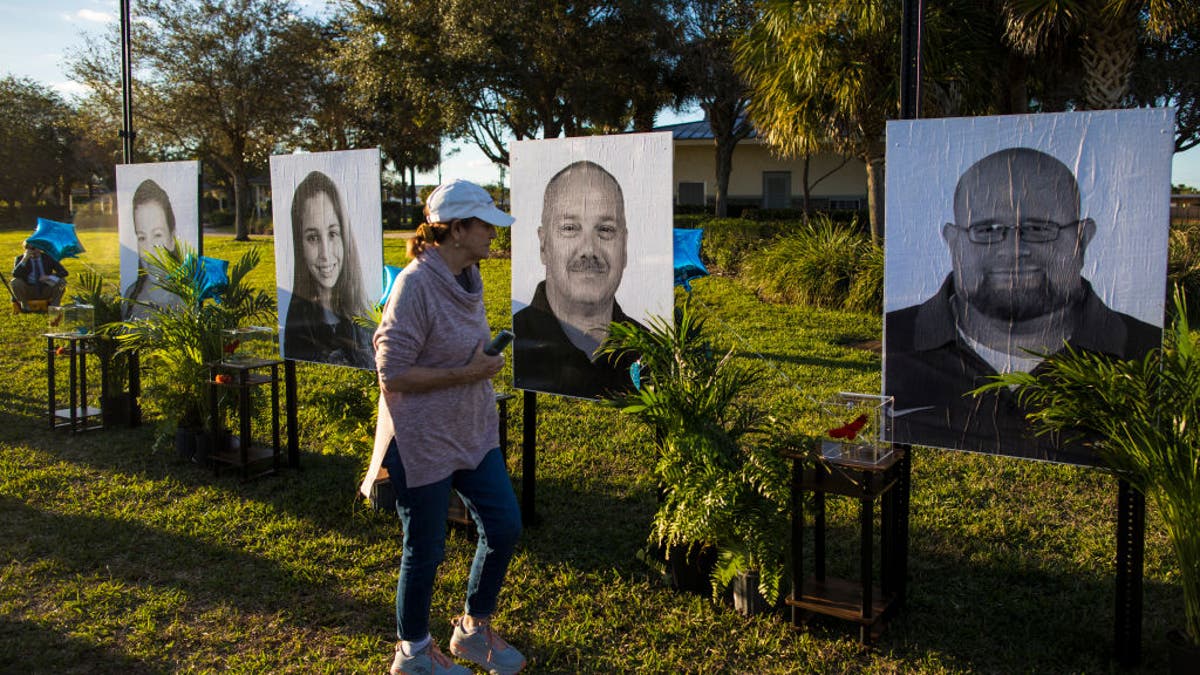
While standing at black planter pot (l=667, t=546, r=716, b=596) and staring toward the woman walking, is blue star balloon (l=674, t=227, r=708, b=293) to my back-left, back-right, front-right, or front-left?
back-right

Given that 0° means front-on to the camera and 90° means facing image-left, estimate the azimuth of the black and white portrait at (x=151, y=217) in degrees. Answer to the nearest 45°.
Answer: approximately 45°

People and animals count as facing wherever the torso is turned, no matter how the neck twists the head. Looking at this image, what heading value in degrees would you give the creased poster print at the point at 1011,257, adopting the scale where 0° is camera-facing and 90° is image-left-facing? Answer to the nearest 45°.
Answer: approximately 0°

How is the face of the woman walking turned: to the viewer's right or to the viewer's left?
to the viewer's right

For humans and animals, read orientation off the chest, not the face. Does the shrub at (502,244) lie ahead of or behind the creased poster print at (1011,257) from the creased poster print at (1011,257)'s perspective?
behind

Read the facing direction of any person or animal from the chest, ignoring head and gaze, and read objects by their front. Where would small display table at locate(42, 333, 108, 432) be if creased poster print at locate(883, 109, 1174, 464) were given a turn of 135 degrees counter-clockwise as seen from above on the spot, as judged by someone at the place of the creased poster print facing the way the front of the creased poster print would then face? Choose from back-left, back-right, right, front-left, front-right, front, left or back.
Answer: back-left

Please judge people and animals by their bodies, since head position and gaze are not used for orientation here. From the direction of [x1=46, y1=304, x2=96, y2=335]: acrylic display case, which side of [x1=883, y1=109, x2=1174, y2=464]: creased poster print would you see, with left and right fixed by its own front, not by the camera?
right

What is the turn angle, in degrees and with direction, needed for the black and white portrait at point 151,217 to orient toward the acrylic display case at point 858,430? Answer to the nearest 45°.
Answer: approximately 90° to its left

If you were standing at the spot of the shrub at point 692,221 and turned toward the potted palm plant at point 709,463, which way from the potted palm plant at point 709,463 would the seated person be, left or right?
right

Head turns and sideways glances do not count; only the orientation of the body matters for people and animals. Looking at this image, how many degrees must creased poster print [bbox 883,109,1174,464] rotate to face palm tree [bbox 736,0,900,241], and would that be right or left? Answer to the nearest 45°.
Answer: approximately 180°

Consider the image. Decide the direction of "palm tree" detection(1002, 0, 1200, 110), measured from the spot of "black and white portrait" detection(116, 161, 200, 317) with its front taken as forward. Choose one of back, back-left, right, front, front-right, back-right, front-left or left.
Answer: back-left

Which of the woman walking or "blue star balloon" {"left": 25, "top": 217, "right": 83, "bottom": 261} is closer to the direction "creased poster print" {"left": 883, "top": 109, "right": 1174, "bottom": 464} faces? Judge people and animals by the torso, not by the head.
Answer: the woman walking
